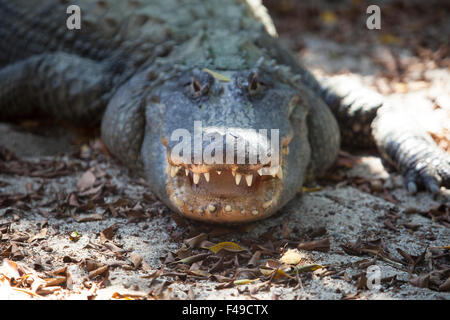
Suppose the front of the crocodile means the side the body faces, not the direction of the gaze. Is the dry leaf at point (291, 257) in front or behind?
in front

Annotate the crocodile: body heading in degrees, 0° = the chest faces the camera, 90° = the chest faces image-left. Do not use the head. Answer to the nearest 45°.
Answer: approximately 0°

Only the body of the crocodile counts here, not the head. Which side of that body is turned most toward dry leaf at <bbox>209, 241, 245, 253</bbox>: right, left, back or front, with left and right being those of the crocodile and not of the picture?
front
